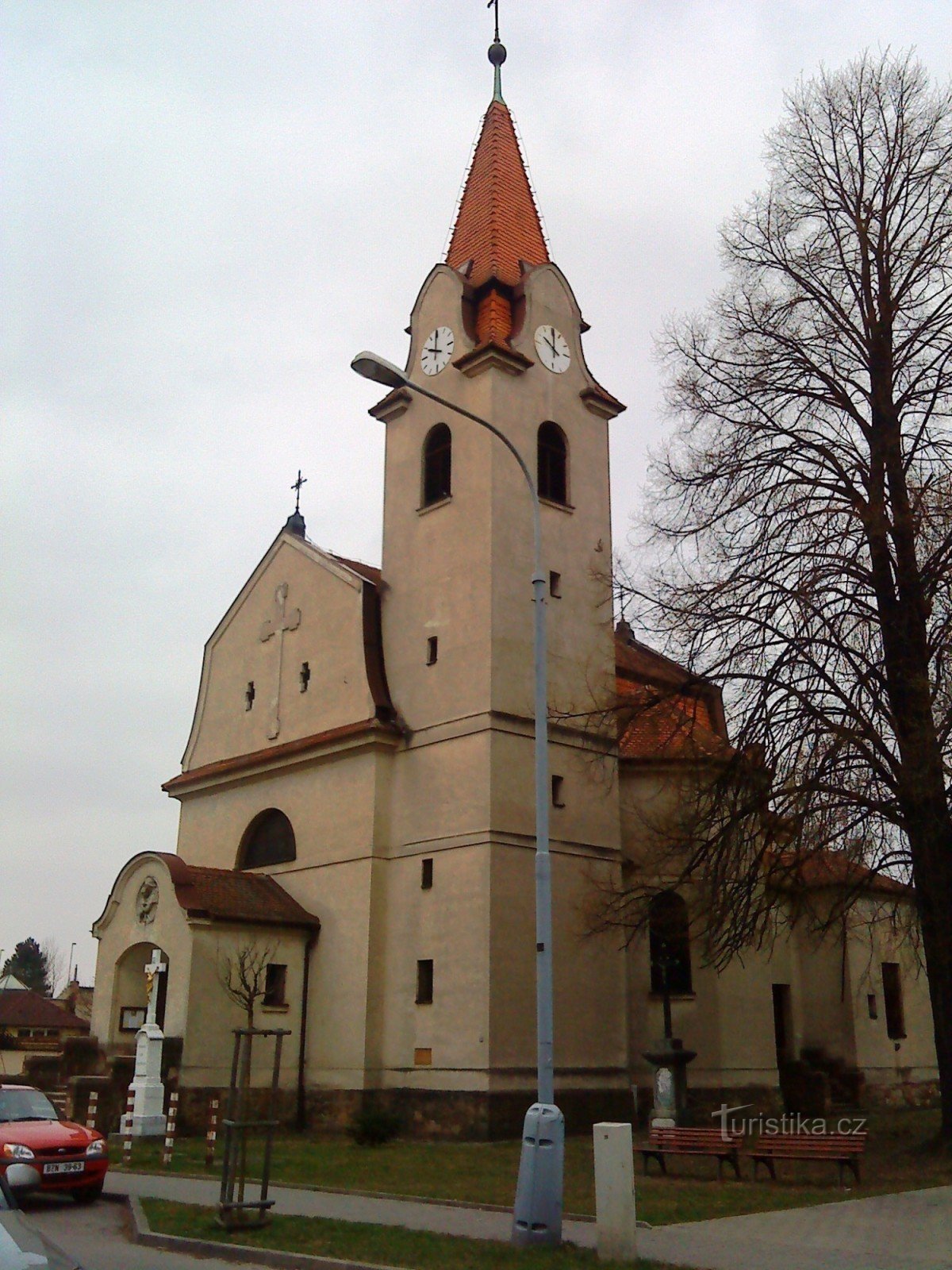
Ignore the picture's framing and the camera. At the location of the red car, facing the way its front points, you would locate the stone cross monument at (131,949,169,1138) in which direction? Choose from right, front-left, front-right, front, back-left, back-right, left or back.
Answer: back-left

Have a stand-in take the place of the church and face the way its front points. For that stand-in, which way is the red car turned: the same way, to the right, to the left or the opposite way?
to the left

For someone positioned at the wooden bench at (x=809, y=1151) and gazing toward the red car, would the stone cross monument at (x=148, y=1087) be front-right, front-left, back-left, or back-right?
front-right

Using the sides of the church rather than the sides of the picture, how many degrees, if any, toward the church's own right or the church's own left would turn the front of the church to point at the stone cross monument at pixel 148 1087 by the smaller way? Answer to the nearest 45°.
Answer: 0° — it already faces it

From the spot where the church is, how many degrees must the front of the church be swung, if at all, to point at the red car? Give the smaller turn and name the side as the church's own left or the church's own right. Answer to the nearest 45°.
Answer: approximately 45° to the church's own left

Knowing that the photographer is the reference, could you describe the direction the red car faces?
facing the viewer and to the right of the viewer

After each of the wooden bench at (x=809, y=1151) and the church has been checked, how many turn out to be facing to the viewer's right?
0

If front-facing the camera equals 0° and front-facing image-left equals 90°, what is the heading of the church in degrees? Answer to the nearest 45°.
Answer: approximately 45°

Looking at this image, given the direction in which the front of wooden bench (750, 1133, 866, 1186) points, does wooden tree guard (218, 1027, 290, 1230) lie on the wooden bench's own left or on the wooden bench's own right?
on the wooden bench's own right

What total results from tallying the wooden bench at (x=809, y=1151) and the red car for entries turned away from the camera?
0

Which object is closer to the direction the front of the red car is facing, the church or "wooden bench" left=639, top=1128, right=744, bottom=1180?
the wooden bench

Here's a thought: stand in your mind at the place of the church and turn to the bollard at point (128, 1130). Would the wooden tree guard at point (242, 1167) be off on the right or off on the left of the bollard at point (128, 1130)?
left

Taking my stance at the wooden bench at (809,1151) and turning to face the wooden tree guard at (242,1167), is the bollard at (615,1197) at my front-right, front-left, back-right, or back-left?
front-left

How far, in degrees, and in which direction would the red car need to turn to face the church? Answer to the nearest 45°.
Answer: approximately 90° to its left

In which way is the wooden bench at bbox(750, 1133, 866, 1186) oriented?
toward the camera
